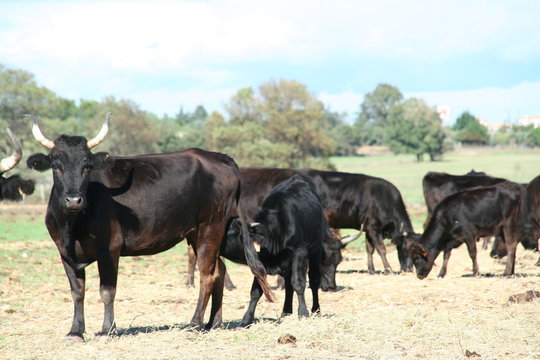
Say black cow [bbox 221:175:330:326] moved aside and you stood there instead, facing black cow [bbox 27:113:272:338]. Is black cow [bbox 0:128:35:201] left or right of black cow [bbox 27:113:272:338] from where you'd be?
right

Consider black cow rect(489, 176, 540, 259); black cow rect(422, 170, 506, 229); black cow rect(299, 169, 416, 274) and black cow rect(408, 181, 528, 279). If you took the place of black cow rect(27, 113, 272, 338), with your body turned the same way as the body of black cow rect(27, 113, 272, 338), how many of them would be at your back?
4

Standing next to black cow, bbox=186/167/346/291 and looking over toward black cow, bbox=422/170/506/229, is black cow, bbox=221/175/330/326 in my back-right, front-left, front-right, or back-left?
back-right

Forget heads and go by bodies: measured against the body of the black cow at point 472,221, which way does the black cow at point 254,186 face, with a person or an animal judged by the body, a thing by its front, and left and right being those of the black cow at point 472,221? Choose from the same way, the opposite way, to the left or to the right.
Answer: the opposite way

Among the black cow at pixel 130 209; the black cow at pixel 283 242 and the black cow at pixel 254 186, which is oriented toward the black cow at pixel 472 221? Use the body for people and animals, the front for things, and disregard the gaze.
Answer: the black cow at pixel 254 186

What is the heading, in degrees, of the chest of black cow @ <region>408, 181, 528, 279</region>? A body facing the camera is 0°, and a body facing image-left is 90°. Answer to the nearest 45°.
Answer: approximately 90°

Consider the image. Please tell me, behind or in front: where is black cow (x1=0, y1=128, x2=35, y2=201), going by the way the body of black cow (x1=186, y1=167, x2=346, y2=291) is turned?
behind

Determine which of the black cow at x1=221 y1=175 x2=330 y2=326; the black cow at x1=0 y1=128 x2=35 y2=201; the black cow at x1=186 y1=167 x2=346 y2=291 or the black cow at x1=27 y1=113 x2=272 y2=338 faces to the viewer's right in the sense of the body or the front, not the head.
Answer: the black cow at x1=186 y1=167 x2=346 y2=291

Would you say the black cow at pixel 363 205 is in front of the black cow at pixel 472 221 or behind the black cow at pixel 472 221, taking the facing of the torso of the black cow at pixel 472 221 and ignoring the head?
in front

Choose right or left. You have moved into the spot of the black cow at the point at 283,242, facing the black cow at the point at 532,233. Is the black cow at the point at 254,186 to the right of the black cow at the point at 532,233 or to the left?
left

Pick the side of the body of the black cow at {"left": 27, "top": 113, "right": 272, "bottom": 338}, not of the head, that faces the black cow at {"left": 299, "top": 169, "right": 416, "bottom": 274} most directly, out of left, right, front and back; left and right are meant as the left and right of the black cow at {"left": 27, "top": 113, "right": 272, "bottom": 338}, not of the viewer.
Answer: back

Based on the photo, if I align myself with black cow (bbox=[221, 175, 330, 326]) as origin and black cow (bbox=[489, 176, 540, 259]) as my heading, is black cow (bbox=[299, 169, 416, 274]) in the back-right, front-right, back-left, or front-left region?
front-left

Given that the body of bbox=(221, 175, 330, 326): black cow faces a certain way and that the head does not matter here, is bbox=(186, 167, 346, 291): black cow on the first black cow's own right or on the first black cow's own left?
on the first black cow's own right
